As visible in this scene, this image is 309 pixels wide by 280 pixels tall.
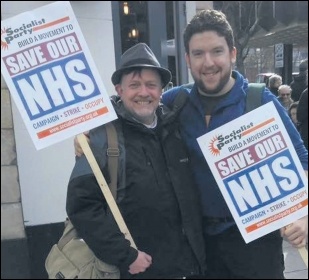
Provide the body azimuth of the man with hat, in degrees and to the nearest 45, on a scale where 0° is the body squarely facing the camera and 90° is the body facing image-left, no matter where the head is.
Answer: approximately 315°

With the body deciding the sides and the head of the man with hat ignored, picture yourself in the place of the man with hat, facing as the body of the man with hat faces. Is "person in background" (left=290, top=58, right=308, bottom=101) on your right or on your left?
on your left

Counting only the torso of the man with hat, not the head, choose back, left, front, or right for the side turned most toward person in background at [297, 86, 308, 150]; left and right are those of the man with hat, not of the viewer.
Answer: left
